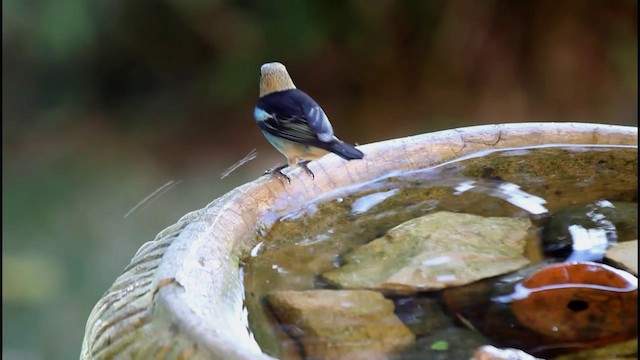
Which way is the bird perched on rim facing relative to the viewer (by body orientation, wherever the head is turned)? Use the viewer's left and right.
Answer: facing away from the viewer and to the left of the viewer

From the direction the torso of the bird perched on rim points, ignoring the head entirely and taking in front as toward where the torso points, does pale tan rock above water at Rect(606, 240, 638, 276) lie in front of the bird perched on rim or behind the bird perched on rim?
behind
